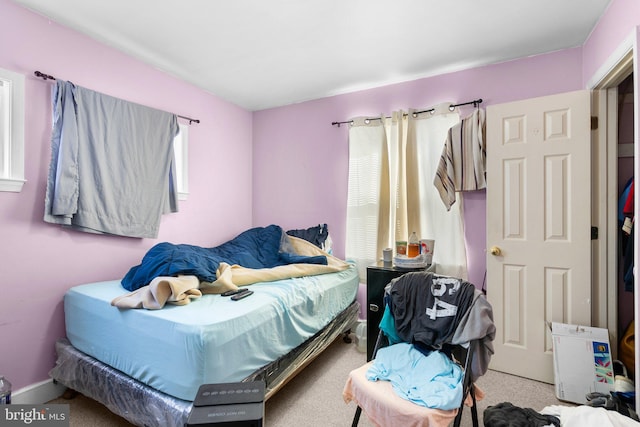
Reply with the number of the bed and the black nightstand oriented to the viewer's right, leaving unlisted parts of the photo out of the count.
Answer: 0

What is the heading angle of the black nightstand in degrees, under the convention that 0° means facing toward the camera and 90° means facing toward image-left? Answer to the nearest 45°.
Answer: approximately 0°

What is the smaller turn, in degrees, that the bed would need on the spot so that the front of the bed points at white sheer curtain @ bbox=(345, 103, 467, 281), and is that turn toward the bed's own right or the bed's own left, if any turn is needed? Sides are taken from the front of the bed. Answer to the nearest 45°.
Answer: approximately 135° to the bed's own left

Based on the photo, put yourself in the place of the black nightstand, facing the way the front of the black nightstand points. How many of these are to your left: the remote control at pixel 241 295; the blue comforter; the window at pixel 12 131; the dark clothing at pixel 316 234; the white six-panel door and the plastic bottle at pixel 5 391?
1

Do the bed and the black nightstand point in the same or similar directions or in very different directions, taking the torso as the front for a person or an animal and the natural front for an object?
same or similar directions

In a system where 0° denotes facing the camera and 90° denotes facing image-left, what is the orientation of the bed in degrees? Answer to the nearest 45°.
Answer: approximately 45°

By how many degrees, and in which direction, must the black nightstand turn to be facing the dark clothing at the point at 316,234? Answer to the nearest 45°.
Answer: approximately 135° to its right

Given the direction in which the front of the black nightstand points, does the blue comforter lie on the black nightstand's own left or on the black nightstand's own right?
on the black nightstand's own right

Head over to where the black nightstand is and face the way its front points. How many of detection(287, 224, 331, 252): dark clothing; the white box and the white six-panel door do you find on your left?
2

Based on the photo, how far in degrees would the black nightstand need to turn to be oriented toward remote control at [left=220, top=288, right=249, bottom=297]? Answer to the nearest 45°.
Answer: approximately 45° to its right
